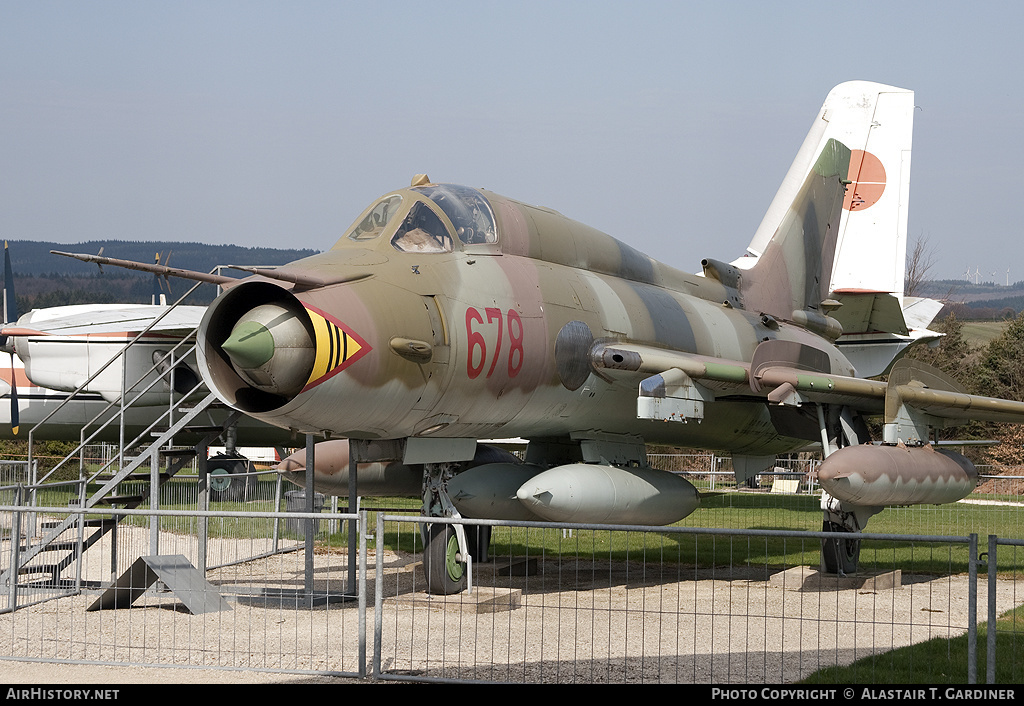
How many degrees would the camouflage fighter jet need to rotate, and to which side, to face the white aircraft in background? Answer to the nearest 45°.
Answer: approximately 90° to its right

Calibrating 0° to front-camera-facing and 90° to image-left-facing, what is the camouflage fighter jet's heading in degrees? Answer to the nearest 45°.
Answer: approximately 45°
